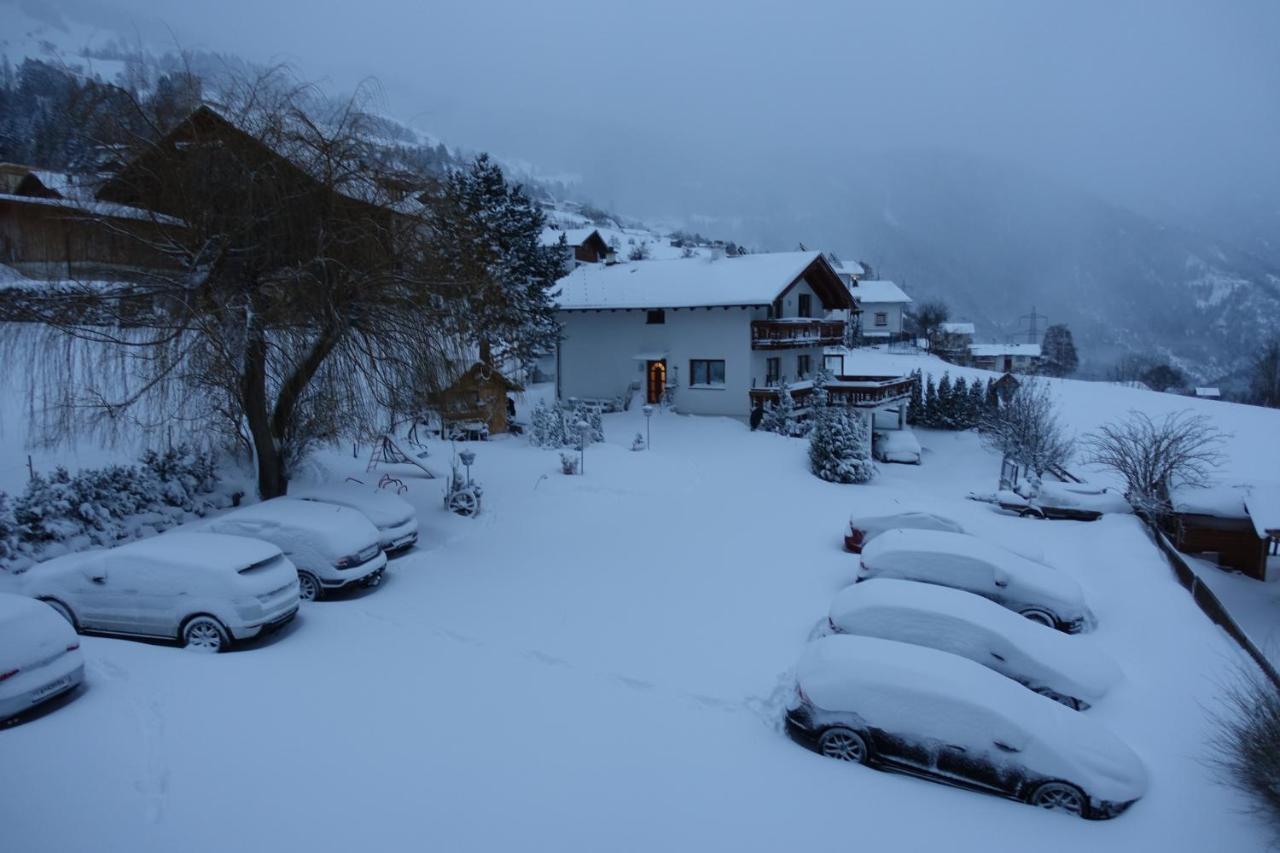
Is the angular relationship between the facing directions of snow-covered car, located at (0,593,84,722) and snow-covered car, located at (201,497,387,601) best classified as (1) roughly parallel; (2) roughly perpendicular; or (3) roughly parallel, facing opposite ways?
roughly parallel

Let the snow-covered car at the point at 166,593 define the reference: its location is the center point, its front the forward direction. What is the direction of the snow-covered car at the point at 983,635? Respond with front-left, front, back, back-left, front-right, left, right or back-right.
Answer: back

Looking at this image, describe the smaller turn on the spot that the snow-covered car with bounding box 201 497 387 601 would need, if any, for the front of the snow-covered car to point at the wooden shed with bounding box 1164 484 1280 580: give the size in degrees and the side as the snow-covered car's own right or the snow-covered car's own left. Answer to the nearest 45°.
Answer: approximately 135° to the snow-covered car's own right

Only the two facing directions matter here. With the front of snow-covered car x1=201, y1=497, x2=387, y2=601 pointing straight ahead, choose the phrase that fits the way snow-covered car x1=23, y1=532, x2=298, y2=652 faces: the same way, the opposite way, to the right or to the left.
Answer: the same way

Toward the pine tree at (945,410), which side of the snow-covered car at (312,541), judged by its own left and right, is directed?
right

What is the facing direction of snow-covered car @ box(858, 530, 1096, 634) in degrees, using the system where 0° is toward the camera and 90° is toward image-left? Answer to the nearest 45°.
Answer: approximately 315°

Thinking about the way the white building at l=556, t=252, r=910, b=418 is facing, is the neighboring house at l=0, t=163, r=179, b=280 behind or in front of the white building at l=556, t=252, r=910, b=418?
in front

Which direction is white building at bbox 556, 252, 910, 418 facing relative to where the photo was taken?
toward the camera

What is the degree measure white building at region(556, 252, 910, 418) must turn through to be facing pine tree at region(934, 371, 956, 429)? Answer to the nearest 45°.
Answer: approximately 135° to its left

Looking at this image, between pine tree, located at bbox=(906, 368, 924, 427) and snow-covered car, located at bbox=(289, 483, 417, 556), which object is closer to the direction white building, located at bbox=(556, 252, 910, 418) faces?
the snow-covered car

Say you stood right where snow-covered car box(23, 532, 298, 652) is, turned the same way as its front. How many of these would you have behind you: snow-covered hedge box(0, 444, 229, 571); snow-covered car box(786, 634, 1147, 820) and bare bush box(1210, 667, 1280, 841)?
2

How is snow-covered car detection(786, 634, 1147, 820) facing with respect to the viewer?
to the viewer's right

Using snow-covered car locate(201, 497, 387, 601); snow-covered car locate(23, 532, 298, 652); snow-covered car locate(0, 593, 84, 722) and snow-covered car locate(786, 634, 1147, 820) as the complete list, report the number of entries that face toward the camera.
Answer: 0

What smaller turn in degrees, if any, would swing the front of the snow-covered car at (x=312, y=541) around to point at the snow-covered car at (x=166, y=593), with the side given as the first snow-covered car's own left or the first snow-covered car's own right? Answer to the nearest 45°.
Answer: approximately 90° to the first snow-covered car's own left

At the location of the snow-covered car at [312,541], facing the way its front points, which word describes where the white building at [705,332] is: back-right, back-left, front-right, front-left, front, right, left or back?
right

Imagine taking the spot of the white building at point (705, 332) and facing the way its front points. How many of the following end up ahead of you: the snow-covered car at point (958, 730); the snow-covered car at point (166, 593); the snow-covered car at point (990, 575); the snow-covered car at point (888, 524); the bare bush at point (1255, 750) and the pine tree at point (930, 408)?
5

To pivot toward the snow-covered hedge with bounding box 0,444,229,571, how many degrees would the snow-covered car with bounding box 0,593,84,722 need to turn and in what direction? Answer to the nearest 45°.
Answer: approximately 45° to its right
